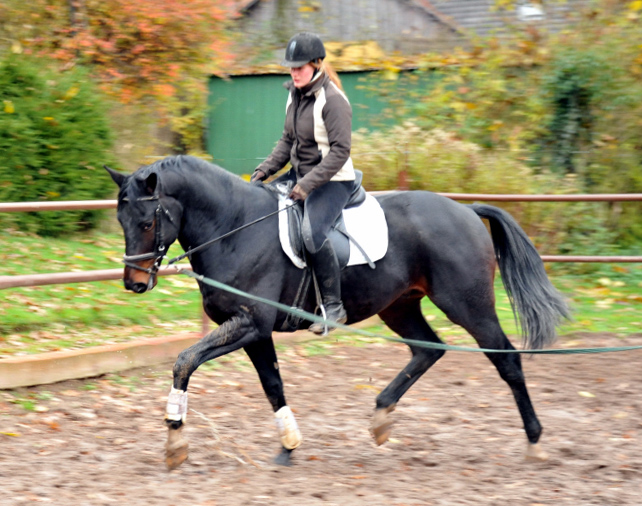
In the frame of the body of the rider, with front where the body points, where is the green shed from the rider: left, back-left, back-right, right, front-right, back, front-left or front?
back-right

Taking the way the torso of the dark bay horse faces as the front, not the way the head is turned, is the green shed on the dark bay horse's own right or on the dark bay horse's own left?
on the dark bay horse's own right

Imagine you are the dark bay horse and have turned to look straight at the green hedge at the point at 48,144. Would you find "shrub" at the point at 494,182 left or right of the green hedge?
right

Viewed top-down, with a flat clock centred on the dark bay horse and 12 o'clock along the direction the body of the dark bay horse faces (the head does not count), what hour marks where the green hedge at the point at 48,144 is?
The green hedge is roughly at 2 o'clock from the dark bay horse.

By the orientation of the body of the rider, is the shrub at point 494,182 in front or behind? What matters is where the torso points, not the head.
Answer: behind

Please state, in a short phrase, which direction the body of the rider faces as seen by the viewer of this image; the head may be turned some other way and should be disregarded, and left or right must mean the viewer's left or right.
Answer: facing the viewer and to the left of the viewer

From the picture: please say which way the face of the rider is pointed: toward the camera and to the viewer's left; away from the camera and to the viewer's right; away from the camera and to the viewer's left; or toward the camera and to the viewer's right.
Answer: toward the camera and to the viewer's left

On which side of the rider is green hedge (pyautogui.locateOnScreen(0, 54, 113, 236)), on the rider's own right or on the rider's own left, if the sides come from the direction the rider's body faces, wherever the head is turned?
on the rider's own right

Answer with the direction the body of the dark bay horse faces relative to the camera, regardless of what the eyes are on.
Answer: to the viewer's left
